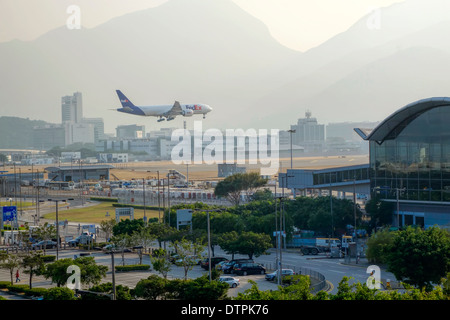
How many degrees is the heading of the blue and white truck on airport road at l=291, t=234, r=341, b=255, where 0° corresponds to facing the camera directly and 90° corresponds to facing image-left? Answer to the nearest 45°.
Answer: approximately 270°

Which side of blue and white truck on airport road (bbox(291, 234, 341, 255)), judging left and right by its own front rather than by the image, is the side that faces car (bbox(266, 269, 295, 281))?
right

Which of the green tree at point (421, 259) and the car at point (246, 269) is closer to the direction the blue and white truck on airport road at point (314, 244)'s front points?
the green tree

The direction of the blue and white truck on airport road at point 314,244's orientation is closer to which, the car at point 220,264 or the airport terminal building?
the airport terminal building

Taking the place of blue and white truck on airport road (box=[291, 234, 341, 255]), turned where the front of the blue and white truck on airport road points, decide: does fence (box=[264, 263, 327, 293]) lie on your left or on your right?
on your right

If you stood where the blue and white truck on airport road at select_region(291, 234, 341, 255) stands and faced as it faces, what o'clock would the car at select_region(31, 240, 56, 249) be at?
The car is roughly at 6 o'clock from the blue and white truck on airport road.

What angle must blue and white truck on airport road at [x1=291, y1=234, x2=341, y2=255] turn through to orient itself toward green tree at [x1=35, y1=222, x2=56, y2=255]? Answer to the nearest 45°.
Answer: approximately 180°
